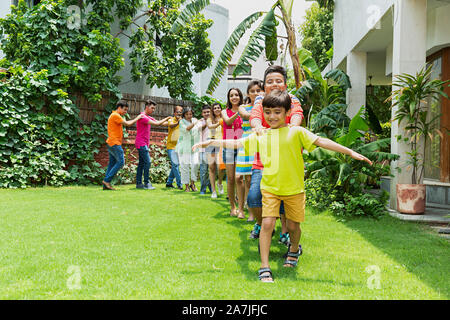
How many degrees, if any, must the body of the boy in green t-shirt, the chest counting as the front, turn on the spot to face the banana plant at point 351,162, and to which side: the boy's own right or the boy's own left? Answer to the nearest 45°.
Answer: approximately 180°

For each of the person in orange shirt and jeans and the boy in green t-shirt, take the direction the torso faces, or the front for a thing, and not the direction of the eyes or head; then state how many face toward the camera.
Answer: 1

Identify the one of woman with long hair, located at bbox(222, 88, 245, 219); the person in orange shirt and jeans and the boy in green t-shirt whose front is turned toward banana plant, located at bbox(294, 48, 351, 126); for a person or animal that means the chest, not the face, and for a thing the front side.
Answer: the person in orange shirt and jeans

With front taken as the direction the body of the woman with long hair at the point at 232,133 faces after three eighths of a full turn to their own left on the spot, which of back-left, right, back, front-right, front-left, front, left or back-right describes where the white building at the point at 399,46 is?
front-right

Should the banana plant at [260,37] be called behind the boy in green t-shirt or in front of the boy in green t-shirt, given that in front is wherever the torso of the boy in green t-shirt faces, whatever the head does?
behind

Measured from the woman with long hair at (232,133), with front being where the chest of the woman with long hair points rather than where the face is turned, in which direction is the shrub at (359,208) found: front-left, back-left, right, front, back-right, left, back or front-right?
front-left

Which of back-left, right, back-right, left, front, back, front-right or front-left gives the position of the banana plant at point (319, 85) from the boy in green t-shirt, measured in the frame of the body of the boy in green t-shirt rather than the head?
back

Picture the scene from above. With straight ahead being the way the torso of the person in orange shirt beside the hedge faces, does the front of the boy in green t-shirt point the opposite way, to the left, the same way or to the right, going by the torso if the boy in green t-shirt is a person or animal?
to the right

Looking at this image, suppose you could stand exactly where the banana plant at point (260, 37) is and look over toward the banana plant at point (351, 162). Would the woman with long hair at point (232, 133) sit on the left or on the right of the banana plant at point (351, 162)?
right

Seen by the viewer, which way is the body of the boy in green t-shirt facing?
toward the camera

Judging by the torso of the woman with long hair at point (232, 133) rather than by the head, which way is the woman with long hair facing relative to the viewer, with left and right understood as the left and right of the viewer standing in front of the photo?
facing the viewer and to the right of the viewer

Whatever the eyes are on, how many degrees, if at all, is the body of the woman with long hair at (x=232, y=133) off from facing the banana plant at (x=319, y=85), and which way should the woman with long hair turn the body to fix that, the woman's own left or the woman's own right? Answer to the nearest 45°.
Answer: approximately 90° to the woman's own left
